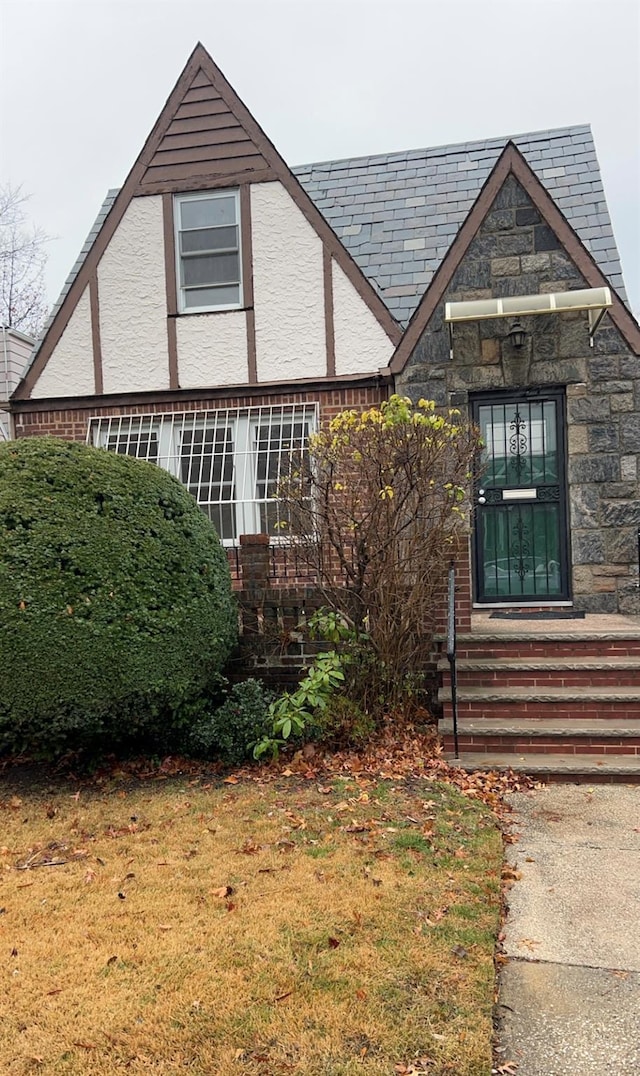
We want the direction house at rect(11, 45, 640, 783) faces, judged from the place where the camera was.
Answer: facing the viewer

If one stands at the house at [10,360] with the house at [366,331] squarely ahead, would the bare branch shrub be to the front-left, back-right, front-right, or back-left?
front-right

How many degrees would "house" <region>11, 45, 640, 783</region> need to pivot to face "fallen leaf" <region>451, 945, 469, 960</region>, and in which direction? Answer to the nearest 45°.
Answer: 0° — it already faces it

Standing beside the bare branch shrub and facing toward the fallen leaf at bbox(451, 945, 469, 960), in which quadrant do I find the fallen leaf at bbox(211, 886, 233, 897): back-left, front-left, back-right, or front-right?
front-right

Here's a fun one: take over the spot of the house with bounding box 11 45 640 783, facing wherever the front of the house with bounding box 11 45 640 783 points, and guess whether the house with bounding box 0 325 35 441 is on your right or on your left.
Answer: on your right

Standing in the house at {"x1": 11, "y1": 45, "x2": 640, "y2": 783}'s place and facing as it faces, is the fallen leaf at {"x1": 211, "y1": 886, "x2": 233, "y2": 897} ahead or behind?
ahead

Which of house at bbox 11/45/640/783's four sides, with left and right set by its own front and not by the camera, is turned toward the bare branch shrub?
front

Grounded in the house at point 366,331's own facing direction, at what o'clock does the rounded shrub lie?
The rounded shrub is roughly at 1 o'clock from the house.

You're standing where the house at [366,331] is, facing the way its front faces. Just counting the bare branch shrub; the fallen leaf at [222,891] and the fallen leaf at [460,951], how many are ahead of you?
3

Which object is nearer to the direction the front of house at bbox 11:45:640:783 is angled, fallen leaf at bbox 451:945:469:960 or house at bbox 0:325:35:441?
the fallen leaf
